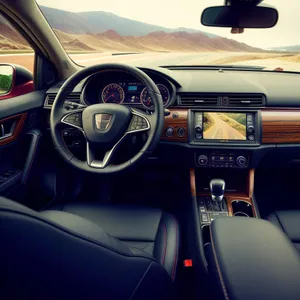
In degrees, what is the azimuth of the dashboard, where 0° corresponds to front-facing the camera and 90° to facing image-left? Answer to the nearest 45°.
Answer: approximately 0°

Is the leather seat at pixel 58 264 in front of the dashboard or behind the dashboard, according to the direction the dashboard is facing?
in front

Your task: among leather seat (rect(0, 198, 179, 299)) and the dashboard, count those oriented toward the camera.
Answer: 1

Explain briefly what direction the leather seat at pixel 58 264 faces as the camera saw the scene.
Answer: facing away from the viewer
